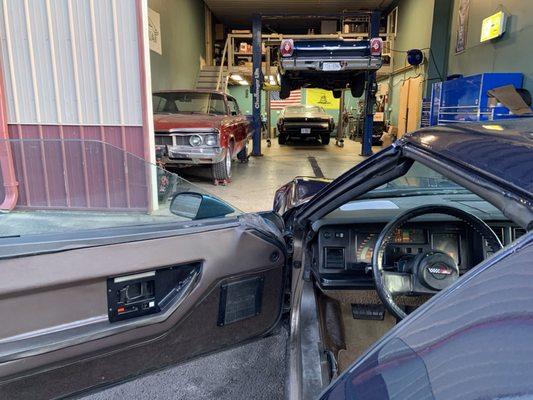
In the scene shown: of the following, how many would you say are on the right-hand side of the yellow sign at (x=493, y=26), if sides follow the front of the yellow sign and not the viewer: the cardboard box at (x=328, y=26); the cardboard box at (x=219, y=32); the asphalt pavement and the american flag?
3

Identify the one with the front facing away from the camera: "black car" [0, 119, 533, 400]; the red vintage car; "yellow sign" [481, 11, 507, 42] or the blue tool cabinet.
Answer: the black car

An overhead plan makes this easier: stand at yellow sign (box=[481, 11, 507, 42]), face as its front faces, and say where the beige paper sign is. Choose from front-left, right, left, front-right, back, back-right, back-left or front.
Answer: front-right

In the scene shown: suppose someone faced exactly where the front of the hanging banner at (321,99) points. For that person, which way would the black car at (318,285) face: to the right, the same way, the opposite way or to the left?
the opposite way

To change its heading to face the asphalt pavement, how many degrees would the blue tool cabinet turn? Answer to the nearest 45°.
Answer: approximately 45° to its left

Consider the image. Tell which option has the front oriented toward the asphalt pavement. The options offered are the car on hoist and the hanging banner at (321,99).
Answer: the hanging banner

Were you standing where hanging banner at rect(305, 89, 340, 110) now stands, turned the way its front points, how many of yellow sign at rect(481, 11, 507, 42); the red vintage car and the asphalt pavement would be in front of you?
3

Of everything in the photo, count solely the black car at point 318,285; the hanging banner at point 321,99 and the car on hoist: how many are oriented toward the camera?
1

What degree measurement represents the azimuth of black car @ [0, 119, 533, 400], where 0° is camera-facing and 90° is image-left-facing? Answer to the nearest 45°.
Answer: approximately 180°

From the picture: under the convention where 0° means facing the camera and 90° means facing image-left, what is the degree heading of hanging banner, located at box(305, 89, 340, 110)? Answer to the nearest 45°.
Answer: approximately 0°

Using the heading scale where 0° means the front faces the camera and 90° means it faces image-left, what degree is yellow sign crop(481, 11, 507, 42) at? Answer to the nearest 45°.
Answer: approximately 45°

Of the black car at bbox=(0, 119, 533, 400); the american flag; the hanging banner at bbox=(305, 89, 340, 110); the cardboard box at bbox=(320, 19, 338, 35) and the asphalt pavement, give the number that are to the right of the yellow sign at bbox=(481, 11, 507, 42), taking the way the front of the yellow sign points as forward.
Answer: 3

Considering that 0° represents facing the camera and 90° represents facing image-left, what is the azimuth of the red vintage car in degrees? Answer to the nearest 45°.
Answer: approximately 45°
